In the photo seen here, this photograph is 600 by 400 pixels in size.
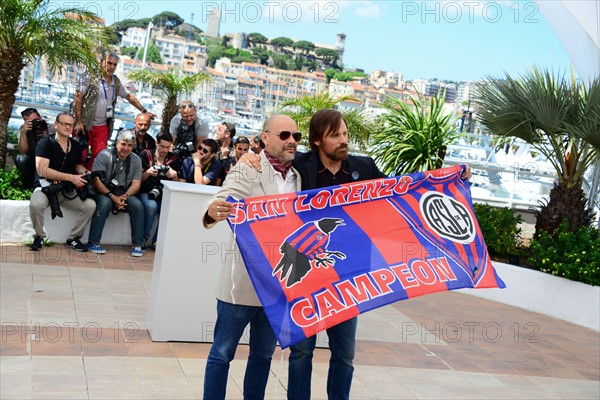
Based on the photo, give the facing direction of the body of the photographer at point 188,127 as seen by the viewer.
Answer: toward the camera

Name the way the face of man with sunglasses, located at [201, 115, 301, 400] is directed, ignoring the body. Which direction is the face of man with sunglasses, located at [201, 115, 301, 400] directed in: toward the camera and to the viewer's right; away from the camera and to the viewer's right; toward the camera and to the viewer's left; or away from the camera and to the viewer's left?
toward the camera and to the viewer's right

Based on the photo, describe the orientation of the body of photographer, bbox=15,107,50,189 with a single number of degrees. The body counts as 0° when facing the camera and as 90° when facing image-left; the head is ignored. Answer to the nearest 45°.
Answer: approximately 315°

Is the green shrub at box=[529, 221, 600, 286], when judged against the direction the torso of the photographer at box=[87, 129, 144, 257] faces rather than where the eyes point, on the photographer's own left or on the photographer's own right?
on the photographer's own left

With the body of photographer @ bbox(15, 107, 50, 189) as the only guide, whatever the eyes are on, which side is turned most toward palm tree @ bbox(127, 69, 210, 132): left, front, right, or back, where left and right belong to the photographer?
left

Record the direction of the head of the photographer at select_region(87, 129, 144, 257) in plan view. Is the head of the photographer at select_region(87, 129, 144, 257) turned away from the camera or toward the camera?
toward the camera

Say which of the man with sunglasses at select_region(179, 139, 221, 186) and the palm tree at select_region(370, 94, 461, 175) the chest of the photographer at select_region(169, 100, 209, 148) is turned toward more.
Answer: the man with sunglasses

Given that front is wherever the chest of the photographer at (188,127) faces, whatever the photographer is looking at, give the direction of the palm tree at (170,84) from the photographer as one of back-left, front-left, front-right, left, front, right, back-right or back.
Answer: back

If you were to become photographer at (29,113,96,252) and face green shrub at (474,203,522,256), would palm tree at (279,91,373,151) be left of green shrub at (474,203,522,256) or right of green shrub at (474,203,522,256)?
left

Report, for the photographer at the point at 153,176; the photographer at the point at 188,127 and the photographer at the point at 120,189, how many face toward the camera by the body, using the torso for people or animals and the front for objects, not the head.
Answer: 3

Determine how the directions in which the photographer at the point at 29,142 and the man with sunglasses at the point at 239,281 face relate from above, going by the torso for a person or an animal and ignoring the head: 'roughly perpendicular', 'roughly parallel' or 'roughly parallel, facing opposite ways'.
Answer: roughly parallel

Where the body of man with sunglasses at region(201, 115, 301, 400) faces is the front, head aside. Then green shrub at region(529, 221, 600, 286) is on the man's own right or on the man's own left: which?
on the man's own left

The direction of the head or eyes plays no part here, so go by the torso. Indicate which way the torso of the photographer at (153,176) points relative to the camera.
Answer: toward the camera

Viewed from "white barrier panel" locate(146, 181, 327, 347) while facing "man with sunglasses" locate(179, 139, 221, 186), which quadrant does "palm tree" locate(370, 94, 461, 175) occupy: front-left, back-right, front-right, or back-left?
front-right
